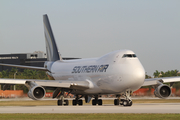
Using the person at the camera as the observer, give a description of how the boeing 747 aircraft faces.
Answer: facing the viewer and to the right of the viewer
